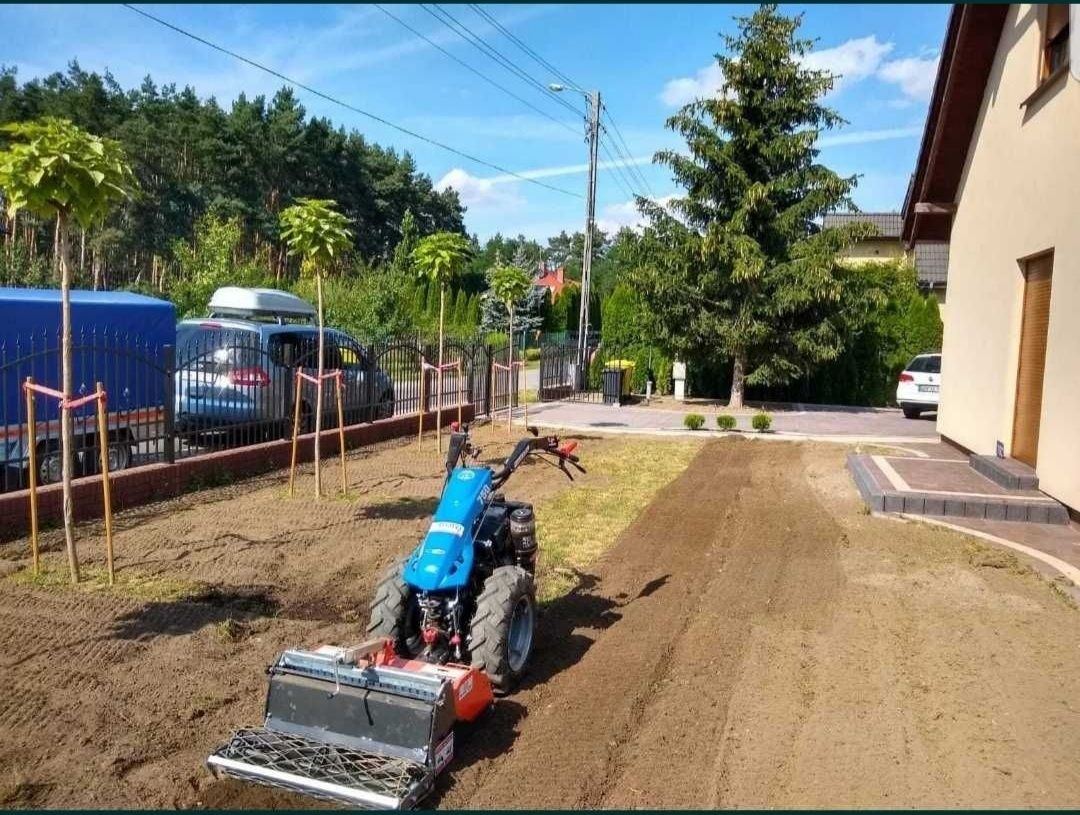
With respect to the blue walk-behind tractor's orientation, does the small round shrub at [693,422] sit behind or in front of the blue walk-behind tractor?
behind

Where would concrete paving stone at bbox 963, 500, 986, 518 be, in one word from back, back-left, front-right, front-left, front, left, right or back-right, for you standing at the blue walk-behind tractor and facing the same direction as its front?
back

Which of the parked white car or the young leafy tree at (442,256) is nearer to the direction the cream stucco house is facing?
the young leafy tree

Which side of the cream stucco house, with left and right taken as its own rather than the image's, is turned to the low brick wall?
front

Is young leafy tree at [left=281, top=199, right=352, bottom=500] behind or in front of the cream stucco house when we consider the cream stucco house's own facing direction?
in front

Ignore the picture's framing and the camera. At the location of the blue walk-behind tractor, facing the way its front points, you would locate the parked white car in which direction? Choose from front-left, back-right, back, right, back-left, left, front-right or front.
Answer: back

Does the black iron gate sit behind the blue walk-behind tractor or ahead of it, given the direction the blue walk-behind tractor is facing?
behind

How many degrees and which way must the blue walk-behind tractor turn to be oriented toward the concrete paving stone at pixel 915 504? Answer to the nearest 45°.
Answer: approximately 180°

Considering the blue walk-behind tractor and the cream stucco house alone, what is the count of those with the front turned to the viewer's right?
0

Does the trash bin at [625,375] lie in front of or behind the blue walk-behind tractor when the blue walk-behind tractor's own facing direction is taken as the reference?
behind

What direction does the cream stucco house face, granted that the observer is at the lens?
facing the viewer and to the left of the viewer

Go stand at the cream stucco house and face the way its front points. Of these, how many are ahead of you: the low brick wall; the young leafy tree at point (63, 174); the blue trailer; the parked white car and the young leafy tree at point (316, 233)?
4

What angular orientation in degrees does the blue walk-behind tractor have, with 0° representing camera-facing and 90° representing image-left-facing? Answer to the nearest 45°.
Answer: approximately 45°

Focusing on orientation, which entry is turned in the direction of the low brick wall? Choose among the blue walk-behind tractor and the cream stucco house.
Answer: the cream stucco house

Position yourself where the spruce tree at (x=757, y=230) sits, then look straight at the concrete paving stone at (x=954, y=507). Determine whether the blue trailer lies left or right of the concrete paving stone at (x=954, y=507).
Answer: right

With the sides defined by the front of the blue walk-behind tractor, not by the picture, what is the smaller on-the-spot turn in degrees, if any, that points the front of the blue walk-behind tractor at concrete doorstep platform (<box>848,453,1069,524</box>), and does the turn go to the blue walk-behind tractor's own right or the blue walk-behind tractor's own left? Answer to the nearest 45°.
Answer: approximately 180°

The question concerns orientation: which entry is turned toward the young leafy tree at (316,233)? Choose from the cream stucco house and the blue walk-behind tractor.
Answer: the cream stucco house
